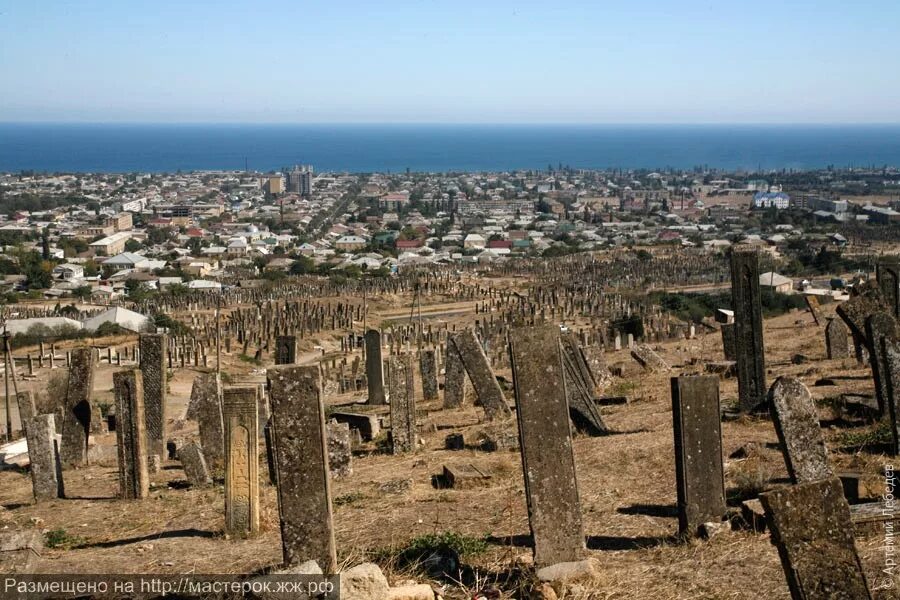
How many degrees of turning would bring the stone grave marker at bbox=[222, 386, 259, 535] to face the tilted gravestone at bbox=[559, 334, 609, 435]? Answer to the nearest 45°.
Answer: approximately 135° to its left

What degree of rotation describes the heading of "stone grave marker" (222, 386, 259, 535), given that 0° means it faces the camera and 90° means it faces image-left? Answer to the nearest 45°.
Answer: approximately 0°

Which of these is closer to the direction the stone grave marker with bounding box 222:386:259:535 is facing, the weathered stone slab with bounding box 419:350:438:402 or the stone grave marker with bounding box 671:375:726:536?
the stone grave marker

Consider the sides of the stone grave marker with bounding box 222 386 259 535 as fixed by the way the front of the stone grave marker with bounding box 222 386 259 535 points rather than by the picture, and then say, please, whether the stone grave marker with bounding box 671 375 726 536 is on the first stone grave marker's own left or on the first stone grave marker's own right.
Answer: on the first stone grave marker's own left

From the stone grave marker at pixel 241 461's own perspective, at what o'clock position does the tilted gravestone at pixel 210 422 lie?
The tilted gravestone is roughly at 6 o'clock from the stone grave marker.

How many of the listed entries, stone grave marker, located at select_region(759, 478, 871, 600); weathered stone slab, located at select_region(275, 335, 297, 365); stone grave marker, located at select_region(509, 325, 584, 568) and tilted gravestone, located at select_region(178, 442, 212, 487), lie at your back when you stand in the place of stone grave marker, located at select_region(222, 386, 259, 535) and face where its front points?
2

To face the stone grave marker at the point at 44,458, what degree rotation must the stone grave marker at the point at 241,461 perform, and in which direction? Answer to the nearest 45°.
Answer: approximately 135° to its right

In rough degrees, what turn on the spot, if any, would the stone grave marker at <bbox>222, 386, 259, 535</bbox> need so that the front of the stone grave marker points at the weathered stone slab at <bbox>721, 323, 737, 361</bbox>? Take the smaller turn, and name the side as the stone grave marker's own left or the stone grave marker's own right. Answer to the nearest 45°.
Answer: approximately 135° to the stone grave marker's own left

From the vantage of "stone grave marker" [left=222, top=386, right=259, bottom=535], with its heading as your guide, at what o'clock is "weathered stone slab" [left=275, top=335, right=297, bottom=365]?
The weathered stone slab is roughly at 6 o'clock from the stone grave marker.

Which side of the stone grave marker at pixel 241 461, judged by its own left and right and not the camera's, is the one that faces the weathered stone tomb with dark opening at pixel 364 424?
back
